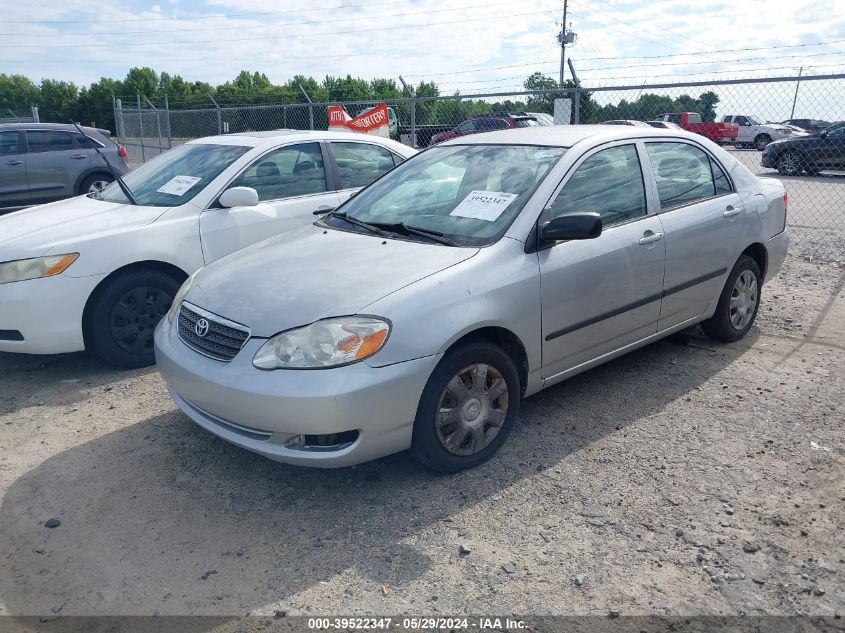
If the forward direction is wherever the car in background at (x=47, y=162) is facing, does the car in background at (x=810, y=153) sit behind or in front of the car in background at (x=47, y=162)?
behind

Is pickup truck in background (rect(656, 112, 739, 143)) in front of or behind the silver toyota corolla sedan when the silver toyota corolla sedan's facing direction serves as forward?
behind

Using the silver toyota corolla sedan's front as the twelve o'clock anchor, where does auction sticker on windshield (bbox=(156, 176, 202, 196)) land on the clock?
The auction sticker on windshield is roughly at 3 o'clock from the silver toyota corolla sedan.

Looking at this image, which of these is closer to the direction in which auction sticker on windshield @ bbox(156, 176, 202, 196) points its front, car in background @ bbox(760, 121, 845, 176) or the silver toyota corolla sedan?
the silver toyota corolla sedan

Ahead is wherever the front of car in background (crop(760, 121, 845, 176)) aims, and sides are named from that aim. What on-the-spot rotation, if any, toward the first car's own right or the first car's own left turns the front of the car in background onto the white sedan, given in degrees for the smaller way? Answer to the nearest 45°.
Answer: approximately 90° to the first car's own left

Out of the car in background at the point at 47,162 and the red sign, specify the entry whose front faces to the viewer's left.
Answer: the car in background

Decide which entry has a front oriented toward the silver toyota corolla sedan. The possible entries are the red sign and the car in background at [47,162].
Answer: the red sign

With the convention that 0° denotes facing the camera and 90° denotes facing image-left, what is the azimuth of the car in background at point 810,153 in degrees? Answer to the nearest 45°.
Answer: approximately 90°

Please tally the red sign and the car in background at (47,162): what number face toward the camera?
1

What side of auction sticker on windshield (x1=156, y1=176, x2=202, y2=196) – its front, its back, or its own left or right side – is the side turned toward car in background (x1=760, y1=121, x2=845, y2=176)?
back
